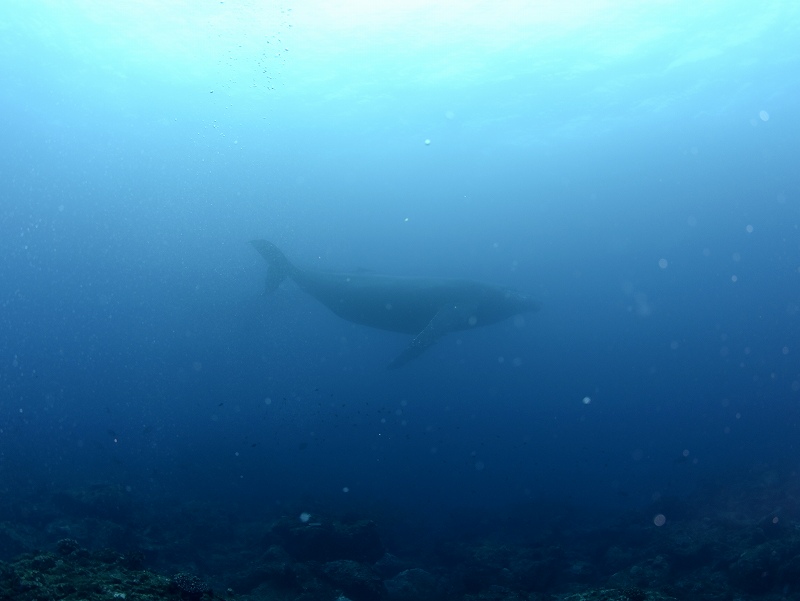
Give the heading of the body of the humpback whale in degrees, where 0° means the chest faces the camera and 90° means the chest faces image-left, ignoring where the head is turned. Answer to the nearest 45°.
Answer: approximately 270°
